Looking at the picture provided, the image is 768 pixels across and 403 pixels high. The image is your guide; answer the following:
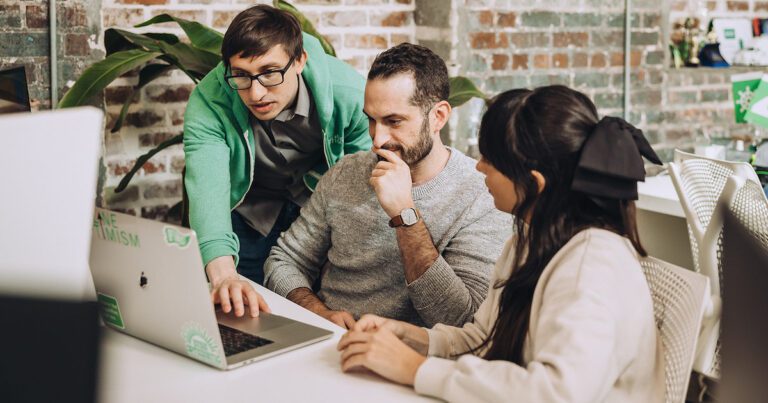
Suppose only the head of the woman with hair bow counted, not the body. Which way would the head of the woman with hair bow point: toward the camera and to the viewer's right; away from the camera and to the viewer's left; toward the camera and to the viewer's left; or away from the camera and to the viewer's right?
away from the camera and to the viewer's left

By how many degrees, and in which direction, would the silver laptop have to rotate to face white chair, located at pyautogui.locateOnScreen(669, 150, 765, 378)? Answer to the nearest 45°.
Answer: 0° — it already faces it

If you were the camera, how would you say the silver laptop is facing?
facing away from the viewer and to the right of the viewer

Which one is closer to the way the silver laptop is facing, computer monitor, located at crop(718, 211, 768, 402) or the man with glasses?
the man with glasses

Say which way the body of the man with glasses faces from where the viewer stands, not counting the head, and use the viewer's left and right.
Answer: facing the viewer and to the left of the viewer

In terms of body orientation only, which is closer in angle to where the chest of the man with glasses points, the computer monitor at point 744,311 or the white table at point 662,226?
the computer monitor

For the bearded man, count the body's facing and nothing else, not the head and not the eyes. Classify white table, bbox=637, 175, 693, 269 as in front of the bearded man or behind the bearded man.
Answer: behind

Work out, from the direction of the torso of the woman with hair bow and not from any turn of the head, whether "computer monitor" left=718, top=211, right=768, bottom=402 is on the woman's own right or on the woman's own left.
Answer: on the woman's own left

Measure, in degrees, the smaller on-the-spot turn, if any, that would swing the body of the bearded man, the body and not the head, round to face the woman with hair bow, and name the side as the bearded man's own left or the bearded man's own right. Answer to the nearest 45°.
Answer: approximately 45° to the bearded man's own left

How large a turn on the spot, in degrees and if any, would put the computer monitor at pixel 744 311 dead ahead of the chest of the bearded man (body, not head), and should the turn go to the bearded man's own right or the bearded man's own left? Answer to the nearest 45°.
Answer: approximately 45° to the bearded man's own left

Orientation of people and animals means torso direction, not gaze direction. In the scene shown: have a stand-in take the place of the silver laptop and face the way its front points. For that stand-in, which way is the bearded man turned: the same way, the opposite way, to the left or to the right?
the opposite way

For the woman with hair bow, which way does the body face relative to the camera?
to the viewer's left

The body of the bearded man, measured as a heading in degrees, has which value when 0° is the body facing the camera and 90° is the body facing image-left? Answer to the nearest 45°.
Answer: approximately 45°

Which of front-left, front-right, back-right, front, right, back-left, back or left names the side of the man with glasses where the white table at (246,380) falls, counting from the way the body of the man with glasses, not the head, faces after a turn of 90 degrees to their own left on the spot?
front-right

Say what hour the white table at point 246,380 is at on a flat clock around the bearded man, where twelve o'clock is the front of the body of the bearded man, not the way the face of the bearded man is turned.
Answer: The white table is roughly at 11 o'clock from the bearded man.

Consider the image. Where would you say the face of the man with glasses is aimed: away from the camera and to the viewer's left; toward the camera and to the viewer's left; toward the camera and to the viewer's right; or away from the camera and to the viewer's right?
toward the camera and to the viewer's left

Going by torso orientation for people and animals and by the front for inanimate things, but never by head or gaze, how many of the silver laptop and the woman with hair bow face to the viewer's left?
1
